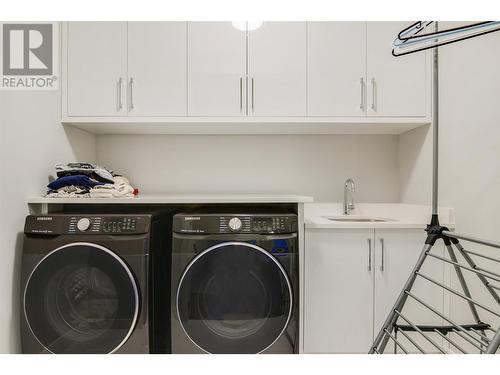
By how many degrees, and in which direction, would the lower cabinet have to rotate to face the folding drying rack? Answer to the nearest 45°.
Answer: approximately 45° to its left

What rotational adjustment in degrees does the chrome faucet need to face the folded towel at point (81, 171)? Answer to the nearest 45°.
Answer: approximately 45° to its right

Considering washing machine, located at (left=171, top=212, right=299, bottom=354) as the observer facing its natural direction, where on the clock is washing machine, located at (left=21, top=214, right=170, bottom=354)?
washing machine, located at (left=21, top=214, right=170, bottom=354) is roughly at 3 o'clock from washing machine, located at (left=171, top=212, right=299, bottom=354).

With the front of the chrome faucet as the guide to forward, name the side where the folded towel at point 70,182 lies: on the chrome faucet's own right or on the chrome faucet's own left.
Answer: on the chrome faucet's own right

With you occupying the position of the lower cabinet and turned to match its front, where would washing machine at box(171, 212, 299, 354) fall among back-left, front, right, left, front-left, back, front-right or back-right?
front-right

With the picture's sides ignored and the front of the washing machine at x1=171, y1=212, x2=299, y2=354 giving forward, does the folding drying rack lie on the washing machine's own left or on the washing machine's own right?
on the washing machine's own left

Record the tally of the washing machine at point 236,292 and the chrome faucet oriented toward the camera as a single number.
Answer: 2

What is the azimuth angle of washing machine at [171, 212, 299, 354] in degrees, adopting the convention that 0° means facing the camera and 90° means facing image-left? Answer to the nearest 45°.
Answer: approximately 0°

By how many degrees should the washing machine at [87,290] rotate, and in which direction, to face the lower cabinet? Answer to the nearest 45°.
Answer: approximately 90° to its left
